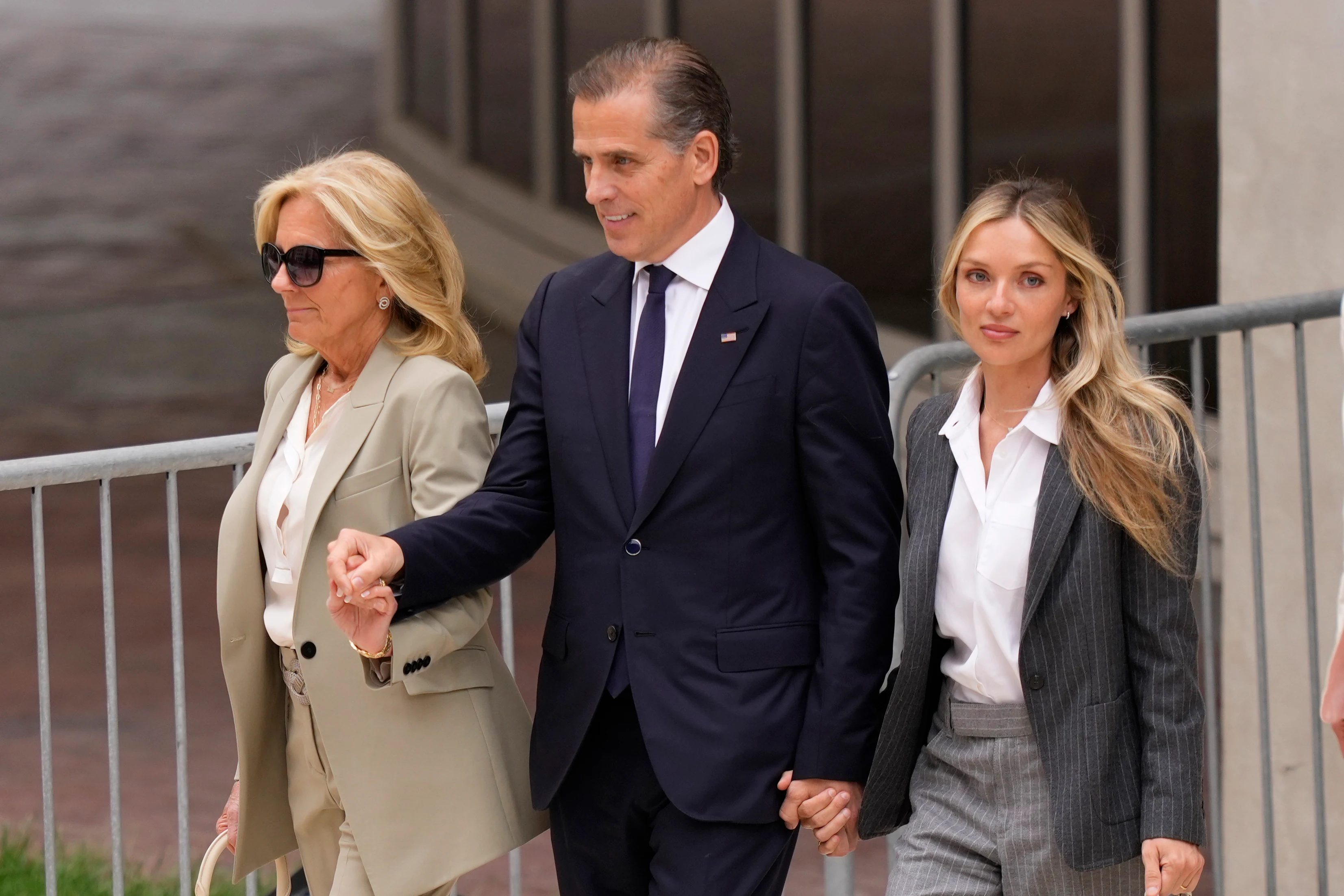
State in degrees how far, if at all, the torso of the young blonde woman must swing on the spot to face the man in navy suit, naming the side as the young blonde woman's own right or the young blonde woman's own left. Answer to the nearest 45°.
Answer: approximately 45° to the young blonde woman's own right

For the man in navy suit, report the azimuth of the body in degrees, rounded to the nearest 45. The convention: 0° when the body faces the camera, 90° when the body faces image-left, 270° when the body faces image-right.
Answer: approximately 45°

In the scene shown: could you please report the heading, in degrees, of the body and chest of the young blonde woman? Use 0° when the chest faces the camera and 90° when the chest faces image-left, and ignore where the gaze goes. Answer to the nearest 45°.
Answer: approximately 45°

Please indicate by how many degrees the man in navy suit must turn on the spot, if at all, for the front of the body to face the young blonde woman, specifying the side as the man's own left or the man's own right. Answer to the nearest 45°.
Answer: approximately 135° to the man's own left

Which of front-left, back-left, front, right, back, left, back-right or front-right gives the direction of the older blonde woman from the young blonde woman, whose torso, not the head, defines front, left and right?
front-right

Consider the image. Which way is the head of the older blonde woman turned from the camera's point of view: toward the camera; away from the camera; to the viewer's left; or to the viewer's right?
to the viewer's left

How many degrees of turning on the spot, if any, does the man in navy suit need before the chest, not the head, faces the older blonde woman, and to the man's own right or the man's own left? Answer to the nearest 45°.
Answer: approximately 45° to the man's own right
